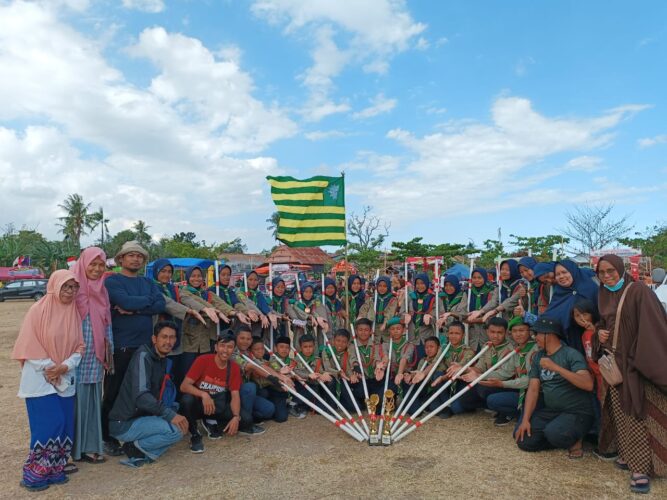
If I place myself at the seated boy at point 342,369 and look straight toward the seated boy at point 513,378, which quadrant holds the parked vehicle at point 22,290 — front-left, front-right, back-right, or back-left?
back-left

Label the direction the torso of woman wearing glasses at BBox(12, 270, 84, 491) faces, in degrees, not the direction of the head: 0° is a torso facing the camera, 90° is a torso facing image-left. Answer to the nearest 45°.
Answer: approximately 315°

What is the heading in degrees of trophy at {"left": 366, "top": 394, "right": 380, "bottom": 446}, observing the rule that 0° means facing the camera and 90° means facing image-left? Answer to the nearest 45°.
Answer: approximately 0°

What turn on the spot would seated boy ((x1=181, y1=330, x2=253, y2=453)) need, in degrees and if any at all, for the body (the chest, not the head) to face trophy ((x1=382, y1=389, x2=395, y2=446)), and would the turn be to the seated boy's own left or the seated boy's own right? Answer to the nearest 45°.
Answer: approximately 90° to the seated boy's own left

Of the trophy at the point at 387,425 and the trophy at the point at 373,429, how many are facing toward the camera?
2

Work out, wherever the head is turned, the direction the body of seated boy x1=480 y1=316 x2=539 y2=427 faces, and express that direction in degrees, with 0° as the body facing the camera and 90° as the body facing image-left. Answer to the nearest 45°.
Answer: approximately 45°

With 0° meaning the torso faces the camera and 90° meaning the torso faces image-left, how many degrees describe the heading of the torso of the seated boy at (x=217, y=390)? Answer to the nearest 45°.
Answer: approximately 0°

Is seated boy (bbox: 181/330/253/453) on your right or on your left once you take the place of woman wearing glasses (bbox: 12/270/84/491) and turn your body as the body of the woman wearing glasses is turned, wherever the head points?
on your left

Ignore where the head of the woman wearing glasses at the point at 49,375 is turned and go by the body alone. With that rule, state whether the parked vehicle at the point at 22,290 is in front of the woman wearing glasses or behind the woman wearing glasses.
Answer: behind

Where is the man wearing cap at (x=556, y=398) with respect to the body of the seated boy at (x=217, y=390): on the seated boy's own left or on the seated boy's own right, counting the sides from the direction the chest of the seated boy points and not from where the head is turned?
on the seated boy's own left
